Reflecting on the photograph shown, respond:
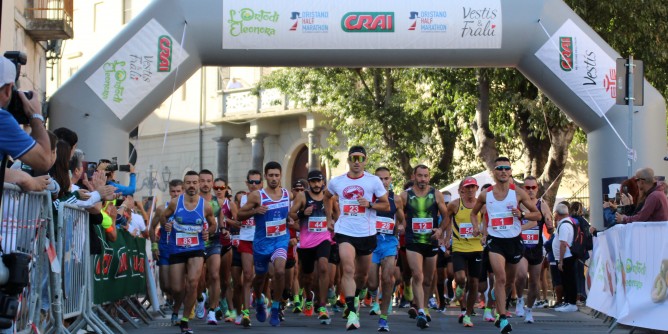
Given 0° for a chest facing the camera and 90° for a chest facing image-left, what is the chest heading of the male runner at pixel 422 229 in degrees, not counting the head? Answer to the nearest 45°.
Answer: approximately 0°

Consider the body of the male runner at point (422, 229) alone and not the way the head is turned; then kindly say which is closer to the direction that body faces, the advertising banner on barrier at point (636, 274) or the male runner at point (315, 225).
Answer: the advertising banner on barrier

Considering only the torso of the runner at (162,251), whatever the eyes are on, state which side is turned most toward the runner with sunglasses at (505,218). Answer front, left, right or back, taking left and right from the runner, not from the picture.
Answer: left

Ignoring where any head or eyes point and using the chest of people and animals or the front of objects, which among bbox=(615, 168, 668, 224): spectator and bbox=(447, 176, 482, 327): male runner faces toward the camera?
the male runner

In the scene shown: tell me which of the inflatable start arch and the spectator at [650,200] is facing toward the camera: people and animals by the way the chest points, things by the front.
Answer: the inflatable start arch

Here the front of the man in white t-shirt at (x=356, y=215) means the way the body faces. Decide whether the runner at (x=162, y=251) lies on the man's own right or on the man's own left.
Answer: on the man's own right

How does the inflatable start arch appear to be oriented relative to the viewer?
toward the camera

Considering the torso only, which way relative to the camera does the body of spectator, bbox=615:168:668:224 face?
to the viewer's left

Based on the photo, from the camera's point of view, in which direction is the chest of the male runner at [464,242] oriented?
toward the camera

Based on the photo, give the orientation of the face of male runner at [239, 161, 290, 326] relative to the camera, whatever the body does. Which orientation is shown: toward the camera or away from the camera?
toward the camera
